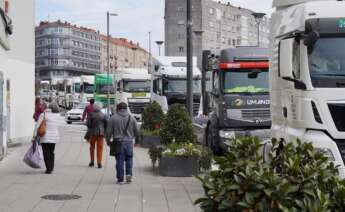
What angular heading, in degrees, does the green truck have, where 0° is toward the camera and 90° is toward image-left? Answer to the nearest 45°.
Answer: approximately 0°

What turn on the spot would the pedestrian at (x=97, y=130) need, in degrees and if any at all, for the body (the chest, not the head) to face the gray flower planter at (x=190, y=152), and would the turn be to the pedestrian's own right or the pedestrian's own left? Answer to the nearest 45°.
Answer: approximately 135° to the pedestrian's own right

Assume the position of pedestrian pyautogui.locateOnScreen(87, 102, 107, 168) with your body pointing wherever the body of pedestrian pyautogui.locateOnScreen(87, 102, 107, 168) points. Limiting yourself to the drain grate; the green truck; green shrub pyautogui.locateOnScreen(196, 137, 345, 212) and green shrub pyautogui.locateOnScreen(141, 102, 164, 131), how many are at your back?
2

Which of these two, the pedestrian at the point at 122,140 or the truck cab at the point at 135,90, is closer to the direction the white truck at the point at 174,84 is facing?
the pedestrian

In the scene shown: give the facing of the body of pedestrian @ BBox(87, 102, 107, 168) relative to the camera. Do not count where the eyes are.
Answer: away from the camera

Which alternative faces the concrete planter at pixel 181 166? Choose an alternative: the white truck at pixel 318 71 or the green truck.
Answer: the green truck

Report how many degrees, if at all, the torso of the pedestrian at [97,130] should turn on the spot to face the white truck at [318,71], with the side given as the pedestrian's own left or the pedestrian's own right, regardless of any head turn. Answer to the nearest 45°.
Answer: approximately 135° to the pedestrian's own right

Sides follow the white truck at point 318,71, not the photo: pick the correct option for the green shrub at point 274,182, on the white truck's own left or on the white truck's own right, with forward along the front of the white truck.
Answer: on the white truck's own right

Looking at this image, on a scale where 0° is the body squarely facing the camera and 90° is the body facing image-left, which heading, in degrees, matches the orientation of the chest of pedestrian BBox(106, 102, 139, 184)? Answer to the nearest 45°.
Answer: approximately 180°

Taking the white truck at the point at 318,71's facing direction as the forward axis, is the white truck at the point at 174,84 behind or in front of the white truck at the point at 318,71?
behind

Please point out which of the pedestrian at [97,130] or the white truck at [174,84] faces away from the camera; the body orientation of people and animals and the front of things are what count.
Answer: the pedestrian

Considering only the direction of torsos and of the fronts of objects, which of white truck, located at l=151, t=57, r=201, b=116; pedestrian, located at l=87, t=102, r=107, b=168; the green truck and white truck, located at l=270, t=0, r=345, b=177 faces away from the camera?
the pedestrian

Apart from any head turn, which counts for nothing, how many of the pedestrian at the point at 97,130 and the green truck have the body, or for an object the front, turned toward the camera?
1

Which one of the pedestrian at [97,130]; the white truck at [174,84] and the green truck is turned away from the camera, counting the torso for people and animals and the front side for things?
the pedestrian

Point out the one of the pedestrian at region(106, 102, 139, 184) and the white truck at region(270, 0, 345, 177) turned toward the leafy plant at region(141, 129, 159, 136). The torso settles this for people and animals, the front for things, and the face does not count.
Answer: the pedestrian
